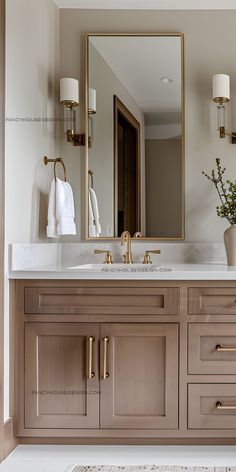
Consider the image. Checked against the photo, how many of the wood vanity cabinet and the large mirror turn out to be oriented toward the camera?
2

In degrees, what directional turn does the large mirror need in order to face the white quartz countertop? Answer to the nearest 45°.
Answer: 0° — it already faces it

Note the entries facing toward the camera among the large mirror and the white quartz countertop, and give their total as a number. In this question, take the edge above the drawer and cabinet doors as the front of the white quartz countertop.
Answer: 2

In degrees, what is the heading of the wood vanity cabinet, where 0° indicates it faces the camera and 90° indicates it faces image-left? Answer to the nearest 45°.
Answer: approximately 0°

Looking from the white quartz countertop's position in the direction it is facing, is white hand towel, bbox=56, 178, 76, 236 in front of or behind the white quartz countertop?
behind
